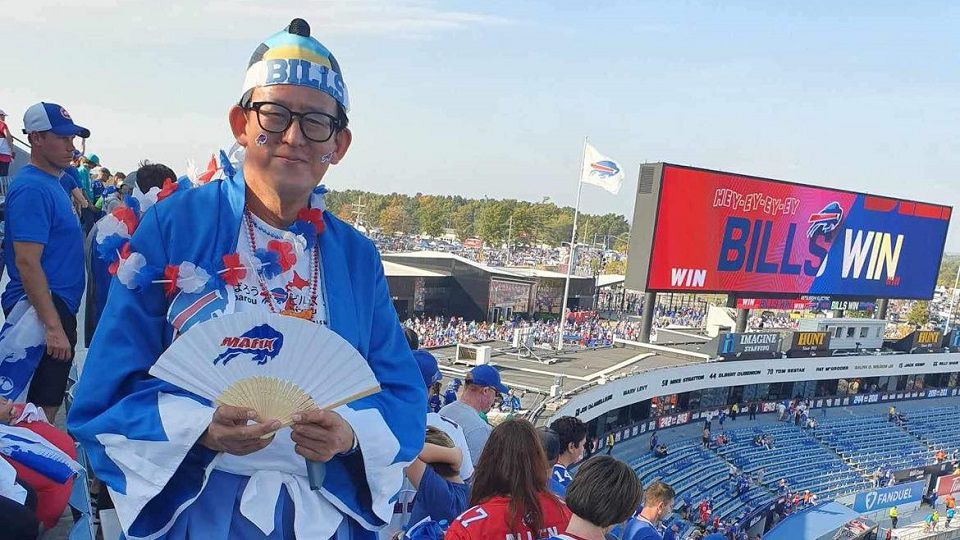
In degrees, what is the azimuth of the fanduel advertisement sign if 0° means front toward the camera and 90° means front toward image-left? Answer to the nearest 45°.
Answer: approximately 315°

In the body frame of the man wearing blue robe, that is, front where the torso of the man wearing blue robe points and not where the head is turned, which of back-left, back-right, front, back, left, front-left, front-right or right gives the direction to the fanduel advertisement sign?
back-left

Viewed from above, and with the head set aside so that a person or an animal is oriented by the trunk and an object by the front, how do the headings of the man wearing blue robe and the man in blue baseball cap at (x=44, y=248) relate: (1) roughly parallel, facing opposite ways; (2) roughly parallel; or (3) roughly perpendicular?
roughly perpendicular

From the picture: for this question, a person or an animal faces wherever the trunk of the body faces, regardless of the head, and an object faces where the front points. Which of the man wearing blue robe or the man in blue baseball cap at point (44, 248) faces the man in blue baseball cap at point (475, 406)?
the man in blue baseball cap at point (44, 248)

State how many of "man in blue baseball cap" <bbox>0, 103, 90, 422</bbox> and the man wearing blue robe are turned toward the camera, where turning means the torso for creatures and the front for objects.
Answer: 1

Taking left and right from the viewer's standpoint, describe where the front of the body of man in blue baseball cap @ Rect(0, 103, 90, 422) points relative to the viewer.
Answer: facing to the right of the viewer

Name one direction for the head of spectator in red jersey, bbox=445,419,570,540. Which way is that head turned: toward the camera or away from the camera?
away from the camera

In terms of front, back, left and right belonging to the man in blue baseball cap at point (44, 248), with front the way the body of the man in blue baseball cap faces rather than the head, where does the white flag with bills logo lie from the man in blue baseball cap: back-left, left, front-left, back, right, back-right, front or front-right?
front-left

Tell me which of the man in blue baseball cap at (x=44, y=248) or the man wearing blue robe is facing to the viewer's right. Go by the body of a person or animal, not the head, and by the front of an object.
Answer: the man in blue baseball cap

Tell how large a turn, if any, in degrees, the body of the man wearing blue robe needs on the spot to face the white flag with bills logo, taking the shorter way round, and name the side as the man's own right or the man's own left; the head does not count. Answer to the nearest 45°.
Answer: approximately 135° to the man's own left

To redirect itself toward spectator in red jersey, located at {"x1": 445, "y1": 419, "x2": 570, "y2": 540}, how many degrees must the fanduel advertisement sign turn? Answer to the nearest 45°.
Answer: approximately 45° to its right
